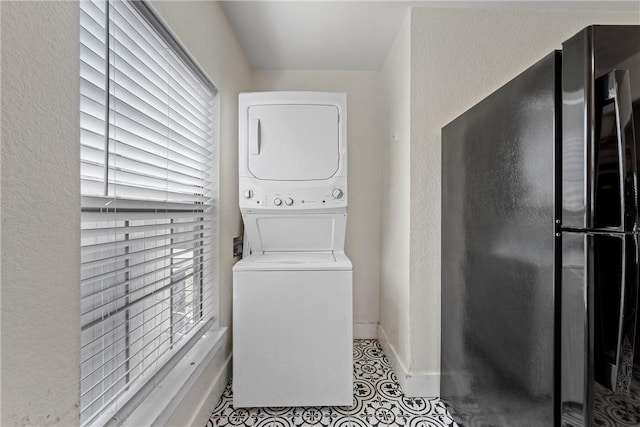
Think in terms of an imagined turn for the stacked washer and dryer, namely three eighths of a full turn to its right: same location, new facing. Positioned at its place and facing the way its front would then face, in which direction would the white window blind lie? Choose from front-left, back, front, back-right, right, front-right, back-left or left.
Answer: left

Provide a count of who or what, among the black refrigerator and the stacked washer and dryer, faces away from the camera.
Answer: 0

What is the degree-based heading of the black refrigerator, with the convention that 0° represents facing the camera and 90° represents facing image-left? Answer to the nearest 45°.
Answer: approximately 315°

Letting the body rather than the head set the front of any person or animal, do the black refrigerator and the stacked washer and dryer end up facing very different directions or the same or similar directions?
same or similar directions

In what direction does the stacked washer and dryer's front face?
toward the camera

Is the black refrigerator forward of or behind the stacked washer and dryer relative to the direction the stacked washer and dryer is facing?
forward

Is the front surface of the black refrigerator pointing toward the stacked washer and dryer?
no

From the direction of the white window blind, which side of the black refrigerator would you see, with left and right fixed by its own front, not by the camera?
right
